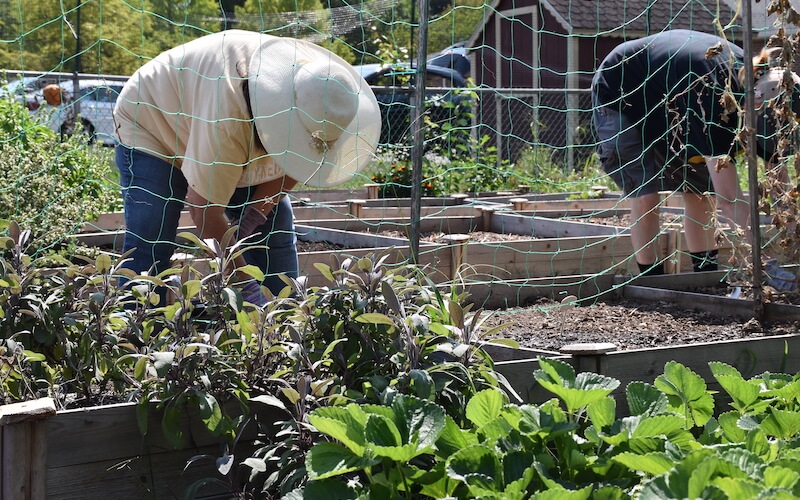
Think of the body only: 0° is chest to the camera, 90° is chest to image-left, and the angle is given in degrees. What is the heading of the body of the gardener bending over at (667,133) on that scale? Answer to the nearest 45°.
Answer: approximately 270°

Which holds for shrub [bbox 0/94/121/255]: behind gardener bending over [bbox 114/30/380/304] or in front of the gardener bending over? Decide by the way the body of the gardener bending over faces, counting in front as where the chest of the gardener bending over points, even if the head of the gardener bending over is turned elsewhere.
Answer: behind

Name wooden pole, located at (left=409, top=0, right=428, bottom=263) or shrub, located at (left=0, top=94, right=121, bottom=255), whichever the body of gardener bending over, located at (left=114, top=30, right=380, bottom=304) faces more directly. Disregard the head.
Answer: the wooden pole

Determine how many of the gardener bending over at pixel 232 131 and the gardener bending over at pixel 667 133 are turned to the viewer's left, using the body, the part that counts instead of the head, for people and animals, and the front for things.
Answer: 0

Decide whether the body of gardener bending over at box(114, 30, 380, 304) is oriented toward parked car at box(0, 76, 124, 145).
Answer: no

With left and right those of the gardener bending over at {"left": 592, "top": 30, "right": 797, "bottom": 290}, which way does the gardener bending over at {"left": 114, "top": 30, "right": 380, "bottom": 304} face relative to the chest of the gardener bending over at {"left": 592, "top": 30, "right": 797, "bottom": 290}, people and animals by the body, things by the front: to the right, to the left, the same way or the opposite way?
the same way

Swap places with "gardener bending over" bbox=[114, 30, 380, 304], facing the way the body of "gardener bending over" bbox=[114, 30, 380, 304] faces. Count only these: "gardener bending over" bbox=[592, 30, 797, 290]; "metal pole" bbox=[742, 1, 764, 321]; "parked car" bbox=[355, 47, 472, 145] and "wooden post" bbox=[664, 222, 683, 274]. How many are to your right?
0

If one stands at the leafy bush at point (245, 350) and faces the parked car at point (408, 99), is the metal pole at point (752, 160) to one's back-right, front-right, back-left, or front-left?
front-right

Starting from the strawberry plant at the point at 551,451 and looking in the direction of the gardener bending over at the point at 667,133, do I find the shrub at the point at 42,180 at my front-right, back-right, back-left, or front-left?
front-left

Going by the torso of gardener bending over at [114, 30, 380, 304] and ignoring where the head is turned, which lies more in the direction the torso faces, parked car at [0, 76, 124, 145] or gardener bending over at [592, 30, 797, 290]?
the gardener bending over

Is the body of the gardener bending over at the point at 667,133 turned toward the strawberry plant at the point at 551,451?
no

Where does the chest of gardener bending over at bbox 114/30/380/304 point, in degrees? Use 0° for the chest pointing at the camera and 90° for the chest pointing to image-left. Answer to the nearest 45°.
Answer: approximately 315°
